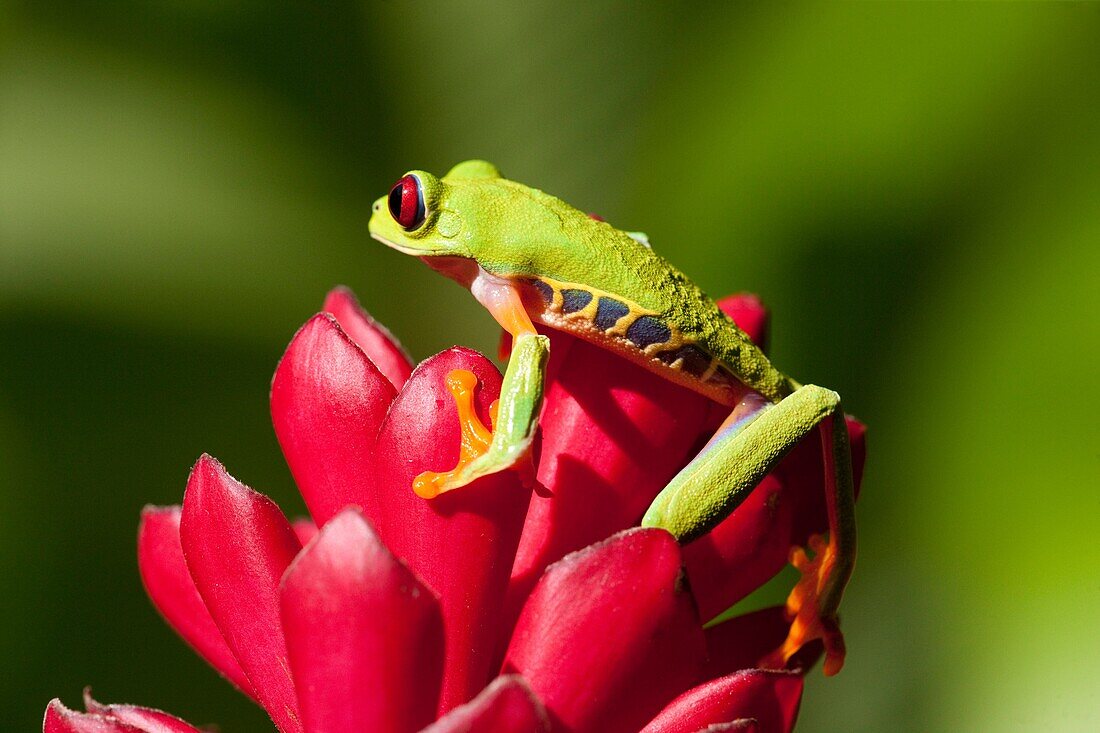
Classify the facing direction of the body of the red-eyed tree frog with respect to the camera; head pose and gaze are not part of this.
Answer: to the viewer's left
